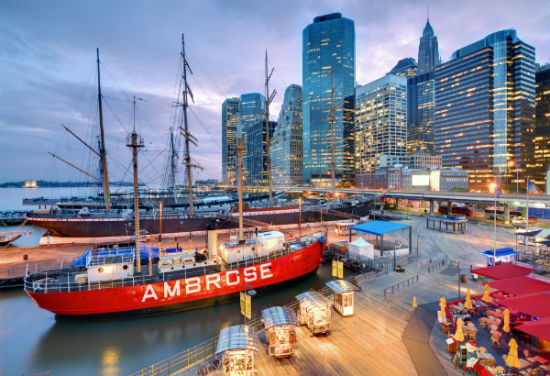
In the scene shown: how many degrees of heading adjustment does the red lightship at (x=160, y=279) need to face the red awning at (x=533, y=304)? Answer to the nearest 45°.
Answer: approximately 45° to its right

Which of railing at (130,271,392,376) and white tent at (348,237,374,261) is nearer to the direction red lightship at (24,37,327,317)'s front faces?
the white tent

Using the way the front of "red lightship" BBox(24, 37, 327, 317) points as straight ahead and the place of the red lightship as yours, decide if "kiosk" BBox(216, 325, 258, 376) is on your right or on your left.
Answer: on your right

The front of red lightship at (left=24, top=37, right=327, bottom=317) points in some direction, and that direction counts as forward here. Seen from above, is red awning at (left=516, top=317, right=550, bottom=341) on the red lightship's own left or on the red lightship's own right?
on the red lightship's own right

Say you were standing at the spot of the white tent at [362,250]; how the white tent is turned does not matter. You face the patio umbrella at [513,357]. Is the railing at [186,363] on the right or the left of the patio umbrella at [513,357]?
right

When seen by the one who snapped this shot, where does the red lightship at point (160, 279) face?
facing to the right of the viewer

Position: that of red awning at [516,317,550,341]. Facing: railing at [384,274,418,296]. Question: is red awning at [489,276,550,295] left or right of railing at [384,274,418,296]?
right

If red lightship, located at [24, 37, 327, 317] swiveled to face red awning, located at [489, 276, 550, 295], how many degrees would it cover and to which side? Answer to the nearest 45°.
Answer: approximately 45° to its right

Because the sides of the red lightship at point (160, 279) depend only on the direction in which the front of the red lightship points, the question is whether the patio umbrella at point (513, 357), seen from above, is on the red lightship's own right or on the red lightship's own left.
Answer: on the red lightship's own right

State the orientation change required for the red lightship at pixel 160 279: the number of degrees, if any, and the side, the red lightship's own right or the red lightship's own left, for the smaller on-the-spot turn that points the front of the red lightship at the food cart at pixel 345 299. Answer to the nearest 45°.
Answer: approximately 45° to the red lightship's own right
